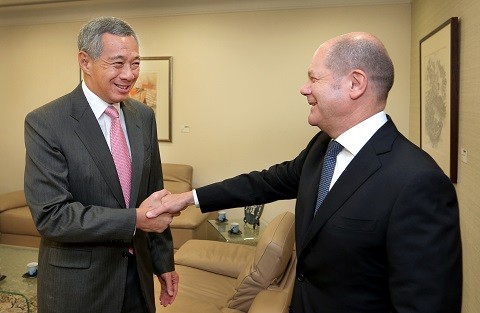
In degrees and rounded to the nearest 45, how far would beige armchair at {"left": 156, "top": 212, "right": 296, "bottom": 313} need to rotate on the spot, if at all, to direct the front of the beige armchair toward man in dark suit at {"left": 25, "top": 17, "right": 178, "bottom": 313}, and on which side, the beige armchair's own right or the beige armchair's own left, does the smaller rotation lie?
approximately 45° to the beige armchair's own left

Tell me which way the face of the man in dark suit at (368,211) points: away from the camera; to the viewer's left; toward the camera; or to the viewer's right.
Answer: to the viewer's left

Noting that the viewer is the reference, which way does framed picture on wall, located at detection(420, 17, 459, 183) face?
facing to the left of the viewer

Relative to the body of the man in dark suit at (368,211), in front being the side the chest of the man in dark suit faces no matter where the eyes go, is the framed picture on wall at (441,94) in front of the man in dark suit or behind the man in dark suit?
behind

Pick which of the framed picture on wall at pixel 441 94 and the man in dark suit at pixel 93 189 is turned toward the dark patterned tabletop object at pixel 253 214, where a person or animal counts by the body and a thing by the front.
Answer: the framed picture on wall

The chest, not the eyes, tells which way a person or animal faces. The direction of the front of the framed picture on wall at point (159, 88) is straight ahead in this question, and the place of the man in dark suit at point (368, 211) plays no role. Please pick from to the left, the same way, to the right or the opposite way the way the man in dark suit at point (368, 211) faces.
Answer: to the right

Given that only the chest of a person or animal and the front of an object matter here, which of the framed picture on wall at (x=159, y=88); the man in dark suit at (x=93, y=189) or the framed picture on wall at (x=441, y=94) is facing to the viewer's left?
the framed picture on wall at (x=441, y=94)

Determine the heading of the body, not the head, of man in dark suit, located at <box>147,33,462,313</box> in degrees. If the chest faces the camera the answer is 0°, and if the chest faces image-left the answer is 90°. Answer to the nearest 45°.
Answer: approximately 45°

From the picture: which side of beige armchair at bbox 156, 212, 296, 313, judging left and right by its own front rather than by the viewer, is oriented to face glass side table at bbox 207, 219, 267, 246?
right

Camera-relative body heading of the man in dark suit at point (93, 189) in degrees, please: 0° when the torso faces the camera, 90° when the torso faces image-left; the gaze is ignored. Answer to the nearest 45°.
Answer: approximately 315°

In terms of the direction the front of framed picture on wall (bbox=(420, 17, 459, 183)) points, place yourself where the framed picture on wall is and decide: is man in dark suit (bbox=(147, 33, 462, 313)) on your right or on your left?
on your left

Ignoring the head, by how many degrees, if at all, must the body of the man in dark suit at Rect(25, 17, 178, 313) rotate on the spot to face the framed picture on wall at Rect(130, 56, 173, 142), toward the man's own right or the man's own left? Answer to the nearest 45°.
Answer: approximately 135° to the man's own left
